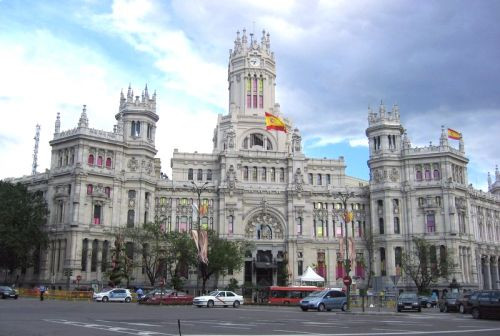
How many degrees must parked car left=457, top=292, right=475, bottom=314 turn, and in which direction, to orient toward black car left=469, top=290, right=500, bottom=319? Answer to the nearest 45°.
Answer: approximately 45° to its left

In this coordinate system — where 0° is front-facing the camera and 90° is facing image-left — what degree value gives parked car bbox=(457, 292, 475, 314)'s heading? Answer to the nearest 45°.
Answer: approximately 45°
